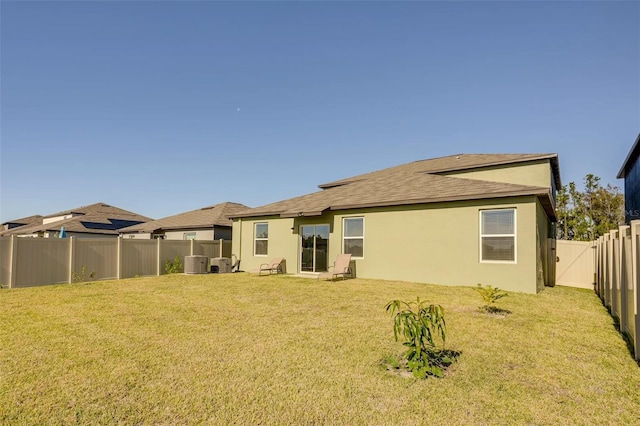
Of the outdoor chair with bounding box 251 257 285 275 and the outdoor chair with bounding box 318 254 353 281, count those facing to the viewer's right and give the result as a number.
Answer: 0

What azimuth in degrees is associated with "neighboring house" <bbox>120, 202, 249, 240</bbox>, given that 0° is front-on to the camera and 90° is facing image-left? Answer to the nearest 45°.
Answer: approximately 225°

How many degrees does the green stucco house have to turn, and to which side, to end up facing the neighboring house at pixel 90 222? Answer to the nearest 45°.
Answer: approximately 90° to its left

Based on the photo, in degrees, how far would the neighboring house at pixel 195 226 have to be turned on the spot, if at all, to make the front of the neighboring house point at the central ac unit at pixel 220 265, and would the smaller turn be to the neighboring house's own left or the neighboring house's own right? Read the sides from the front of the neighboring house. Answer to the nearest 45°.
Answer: approximately 135° to the neighboring house's own right

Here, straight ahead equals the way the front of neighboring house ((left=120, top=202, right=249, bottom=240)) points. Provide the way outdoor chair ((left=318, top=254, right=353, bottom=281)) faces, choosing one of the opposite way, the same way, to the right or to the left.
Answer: the opposite way

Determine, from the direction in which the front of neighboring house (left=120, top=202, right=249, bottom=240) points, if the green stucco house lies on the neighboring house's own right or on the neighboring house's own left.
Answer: on the neighboring house's own right

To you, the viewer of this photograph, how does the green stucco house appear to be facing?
facing away from the viewer and to the right of the viewer

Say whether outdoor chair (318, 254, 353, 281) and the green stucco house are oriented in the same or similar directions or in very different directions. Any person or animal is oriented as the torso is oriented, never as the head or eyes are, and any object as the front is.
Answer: very different directions

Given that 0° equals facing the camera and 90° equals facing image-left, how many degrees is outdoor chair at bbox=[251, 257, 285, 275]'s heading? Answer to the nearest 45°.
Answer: approximately 45°

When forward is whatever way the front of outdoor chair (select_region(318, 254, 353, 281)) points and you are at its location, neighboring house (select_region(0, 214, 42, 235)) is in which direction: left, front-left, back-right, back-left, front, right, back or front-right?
right

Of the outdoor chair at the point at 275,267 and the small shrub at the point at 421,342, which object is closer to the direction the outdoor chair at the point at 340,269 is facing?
the small shrub

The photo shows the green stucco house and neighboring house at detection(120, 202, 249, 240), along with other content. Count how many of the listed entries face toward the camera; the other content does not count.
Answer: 0

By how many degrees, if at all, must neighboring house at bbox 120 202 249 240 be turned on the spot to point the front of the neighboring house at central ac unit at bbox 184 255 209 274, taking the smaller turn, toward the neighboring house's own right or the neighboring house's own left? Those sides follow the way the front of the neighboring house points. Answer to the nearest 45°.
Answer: approximately 135° to the neighboring house's own right
